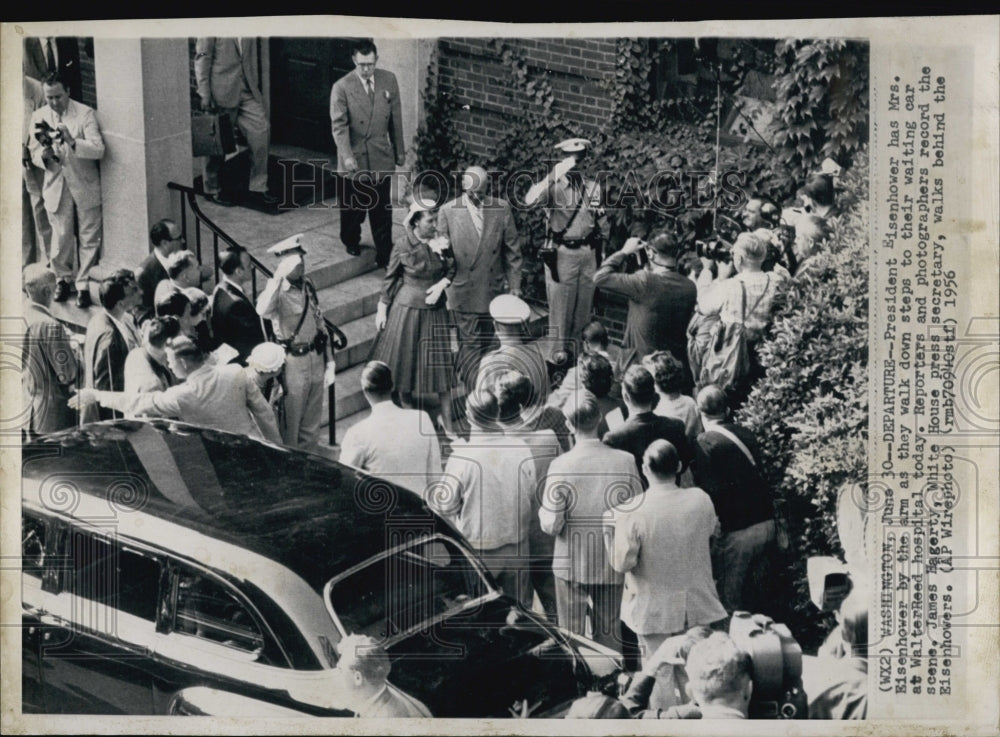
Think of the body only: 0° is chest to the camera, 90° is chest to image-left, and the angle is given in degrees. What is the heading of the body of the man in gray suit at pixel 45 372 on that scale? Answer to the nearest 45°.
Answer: approximately 225°

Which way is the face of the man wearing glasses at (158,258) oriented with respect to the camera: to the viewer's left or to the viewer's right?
to the viewer's right

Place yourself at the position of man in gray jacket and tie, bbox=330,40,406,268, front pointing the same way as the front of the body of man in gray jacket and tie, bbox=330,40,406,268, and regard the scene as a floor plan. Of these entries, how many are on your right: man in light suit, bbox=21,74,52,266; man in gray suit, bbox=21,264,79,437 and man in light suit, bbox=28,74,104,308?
3

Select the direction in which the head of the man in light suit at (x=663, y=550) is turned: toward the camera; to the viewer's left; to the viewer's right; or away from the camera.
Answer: away from the camera

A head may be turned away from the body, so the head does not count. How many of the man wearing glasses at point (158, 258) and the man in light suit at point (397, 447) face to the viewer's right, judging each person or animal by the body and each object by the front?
1

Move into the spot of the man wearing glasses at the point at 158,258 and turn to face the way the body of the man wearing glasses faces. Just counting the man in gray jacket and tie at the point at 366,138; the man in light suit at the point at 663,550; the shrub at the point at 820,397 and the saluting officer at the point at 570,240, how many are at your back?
0

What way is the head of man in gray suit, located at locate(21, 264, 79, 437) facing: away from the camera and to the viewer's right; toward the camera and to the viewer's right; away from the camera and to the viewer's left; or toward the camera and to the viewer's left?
away from the camera and to the viewer's right

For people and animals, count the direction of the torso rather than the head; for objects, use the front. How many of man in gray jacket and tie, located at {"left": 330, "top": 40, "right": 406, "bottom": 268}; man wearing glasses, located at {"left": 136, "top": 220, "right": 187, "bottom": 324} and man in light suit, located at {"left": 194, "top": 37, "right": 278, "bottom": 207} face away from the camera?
0

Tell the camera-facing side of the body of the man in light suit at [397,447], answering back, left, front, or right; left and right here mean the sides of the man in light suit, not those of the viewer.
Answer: back

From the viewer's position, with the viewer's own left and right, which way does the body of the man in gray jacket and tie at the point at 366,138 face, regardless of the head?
facing the viewer
